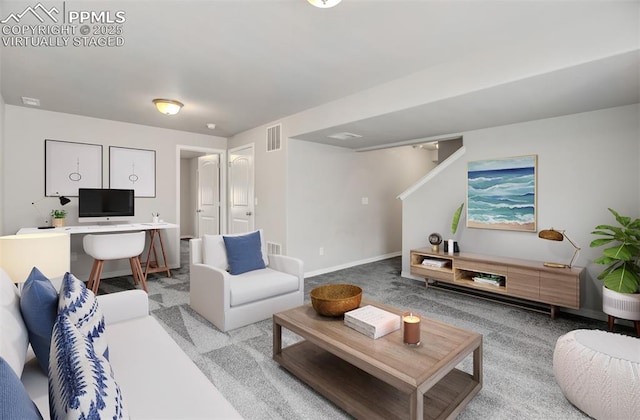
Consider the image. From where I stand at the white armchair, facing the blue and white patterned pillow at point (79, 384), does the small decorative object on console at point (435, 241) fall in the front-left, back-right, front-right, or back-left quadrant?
back-left

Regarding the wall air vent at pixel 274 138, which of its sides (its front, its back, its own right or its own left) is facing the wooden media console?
left

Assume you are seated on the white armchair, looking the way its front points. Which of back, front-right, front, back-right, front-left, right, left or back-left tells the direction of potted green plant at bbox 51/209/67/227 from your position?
back

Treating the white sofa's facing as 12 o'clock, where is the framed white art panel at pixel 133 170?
The framed white art panel is roughly at 9 o'clock from the white sofa.

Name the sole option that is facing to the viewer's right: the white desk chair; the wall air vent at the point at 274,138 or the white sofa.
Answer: the white sofa

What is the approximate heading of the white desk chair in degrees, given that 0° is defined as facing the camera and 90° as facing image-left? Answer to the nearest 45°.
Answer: approximately 180°

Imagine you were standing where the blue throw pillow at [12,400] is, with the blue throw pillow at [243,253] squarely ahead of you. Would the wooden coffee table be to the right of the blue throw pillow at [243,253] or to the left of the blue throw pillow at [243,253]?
right

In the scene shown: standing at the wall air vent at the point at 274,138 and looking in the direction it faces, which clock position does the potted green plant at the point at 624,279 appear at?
The potted green plant is roughly at 9 o'clock from the wall air vent.

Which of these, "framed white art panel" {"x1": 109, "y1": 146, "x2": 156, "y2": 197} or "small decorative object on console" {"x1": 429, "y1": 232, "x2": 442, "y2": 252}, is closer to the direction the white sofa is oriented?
the small decorative object on console

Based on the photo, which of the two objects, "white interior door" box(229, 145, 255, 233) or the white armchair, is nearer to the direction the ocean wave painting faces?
the white armchair

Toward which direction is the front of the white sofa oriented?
to the viewer's right
